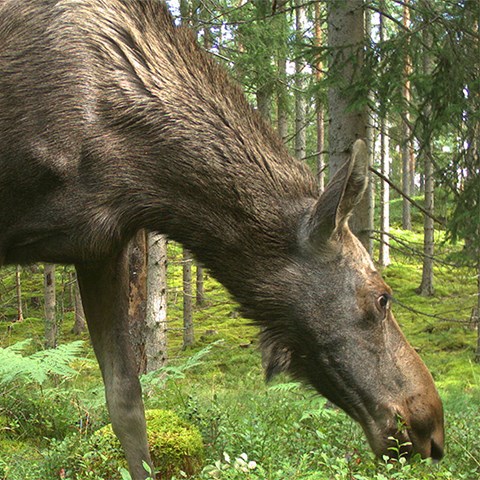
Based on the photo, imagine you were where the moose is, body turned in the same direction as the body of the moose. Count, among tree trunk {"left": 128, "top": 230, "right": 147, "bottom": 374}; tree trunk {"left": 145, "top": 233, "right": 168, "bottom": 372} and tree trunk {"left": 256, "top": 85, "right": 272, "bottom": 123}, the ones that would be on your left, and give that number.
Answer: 3

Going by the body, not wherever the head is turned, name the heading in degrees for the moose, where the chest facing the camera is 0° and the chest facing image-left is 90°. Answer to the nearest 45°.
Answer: approximately 270°

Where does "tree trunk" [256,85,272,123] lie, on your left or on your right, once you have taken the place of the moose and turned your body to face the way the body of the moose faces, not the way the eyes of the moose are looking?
on your left

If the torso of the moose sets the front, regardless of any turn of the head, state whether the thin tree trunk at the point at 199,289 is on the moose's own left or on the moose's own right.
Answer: on the moose's own left

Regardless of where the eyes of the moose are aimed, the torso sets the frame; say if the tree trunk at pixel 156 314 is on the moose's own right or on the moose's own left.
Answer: on the moose's own left

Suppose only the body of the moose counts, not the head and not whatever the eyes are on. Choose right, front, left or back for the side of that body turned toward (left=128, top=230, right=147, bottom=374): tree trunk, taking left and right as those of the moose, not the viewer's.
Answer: left
